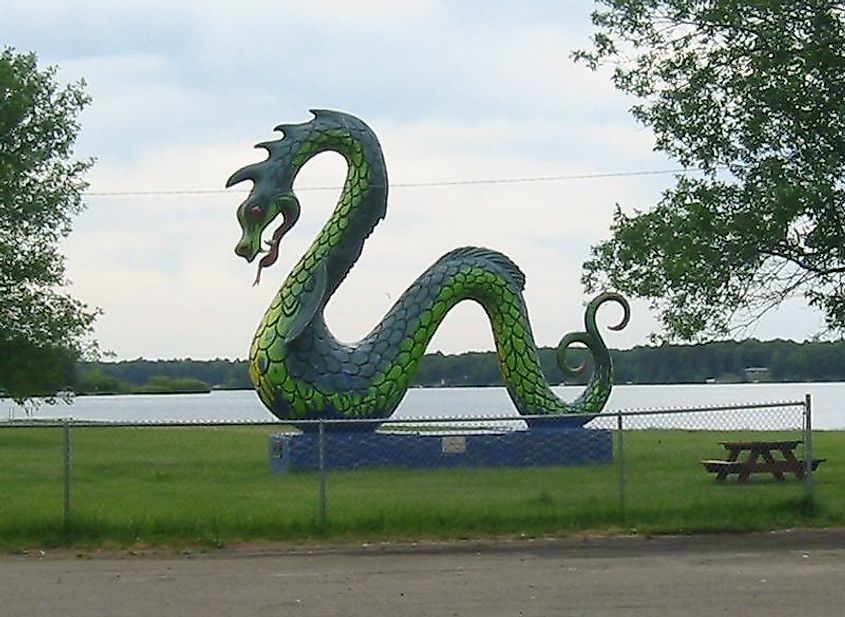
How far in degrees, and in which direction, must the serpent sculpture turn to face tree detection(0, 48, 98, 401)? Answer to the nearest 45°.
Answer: approximately 45° to its right

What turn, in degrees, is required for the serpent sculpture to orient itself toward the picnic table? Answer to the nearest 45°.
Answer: approximately 135° to its left

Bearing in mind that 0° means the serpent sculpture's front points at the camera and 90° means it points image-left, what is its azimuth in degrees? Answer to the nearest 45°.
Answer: approximately 90°

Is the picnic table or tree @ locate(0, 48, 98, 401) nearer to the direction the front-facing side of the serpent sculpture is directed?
the tree
